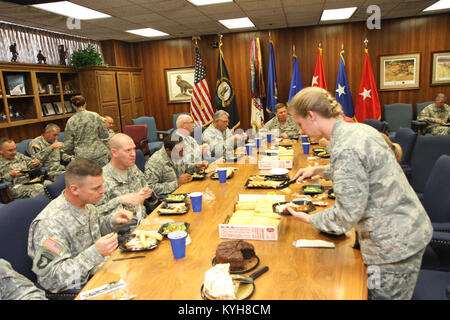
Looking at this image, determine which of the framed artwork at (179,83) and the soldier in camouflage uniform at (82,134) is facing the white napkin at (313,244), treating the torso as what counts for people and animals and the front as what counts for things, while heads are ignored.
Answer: the framed artwork

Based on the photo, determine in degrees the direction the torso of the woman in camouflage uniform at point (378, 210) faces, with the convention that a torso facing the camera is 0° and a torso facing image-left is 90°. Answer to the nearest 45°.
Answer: approximately 90°

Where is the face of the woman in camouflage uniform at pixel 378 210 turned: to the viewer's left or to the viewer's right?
to the viewer's left

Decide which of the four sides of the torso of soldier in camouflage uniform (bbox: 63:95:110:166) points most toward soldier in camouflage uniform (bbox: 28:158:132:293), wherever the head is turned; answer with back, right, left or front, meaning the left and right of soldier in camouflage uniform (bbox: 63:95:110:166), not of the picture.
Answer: back

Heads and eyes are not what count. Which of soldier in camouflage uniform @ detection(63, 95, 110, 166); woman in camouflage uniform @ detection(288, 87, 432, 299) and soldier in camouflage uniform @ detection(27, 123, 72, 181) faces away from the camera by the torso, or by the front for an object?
soldier in camouflage uniform @ detection(63, 95, 110, 166)

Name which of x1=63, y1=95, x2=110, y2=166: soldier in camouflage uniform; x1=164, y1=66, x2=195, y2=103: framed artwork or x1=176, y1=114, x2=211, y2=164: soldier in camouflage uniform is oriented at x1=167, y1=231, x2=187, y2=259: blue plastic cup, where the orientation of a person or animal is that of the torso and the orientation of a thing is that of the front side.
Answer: the framed artwork

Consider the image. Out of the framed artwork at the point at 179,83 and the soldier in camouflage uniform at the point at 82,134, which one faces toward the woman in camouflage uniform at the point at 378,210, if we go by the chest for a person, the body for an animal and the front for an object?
the framed artwork

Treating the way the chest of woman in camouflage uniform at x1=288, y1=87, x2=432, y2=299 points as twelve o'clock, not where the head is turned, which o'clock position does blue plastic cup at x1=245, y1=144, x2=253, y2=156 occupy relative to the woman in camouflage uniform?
The blue plastic cup is roughly at 2 o'clock from the woman in camouflage uniform.

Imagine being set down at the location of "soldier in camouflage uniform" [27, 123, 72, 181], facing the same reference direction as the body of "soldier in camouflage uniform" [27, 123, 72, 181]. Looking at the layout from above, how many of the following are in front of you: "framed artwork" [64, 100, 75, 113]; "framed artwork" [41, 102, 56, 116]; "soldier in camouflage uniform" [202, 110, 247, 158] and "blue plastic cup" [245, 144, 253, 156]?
2

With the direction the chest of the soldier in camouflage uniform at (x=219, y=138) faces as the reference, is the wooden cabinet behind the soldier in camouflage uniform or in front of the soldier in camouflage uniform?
behind

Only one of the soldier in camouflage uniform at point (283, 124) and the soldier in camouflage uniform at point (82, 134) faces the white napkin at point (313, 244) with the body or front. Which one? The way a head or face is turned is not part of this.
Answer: the soldier in camouflage uniform at point (283, 124)

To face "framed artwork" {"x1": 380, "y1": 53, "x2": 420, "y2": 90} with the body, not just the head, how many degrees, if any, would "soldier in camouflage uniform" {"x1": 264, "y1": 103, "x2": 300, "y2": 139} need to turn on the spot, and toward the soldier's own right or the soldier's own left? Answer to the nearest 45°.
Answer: approximately 135° to the soldier's own left

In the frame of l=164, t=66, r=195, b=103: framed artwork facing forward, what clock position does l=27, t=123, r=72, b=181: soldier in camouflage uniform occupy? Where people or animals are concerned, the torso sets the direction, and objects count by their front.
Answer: The soldier in camouflage uniform is roughly at 1 o'clock from the framed artwork.
